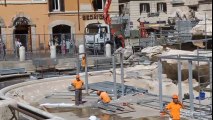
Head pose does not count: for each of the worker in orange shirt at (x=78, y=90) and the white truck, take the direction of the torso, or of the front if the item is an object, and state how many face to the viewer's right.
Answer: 0

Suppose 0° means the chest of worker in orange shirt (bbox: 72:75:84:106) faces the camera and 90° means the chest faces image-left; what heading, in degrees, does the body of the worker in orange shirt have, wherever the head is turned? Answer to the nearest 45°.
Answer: approximately 0°

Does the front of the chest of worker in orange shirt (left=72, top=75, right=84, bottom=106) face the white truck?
no

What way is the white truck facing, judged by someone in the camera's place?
facing the viewer and to the left of the viewer

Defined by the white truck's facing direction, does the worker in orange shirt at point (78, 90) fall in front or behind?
in front
